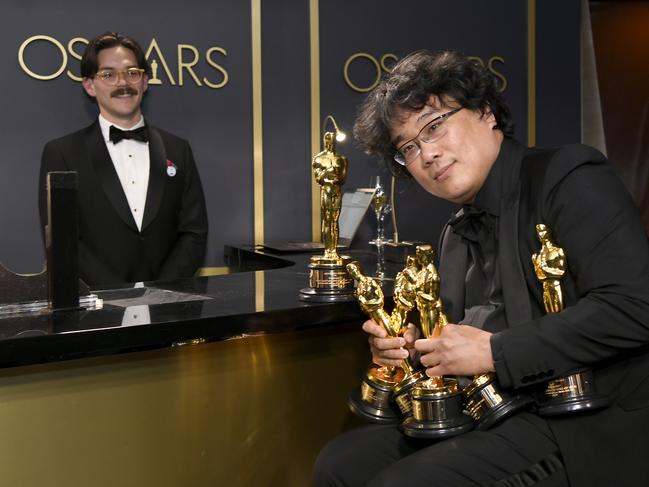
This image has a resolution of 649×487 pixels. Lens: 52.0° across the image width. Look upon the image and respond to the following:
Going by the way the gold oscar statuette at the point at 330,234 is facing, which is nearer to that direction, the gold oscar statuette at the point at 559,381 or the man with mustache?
the gold oscar statuette

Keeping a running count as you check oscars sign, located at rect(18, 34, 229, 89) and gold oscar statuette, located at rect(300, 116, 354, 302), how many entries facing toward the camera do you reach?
2

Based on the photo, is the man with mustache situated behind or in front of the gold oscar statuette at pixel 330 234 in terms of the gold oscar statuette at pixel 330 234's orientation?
behind

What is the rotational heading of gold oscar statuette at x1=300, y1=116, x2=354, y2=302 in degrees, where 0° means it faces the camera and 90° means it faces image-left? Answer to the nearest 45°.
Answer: approximately 0°

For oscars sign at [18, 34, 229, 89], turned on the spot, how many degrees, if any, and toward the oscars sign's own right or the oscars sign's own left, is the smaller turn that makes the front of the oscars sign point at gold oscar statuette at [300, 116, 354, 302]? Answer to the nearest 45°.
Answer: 0° — it already faces it

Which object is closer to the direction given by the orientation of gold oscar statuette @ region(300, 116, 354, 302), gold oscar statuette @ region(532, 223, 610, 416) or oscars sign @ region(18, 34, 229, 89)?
the gold oscar statuette

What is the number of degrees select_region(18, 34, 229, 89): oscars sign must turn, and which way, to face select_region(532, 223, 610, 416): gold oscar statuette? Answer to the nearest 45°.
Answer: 0° — it already faces it

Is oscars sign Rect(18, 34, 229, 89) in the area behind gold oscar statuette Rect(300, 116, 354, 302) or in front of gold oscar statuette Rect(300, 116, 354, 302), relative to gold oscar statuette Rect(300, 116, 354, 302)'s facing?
behind

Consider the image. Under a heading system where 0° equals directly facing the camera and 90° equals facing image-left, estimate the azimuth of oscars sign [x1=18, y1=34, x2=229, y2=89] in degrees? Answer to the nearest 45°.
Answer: approximately 0°
